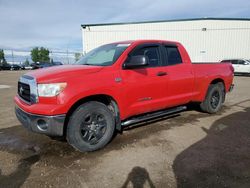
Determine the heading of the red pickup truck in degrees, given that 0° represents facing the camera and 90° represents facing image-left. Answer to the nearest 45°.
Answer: approximately 45°

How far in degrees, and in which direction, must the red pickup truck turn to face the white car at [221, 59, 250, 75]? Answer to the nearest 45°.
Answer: approximately 180°

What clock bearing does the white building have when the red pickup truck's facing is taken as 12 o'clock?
The white building is roughly at 5 o'clock from the red pickup truck.
